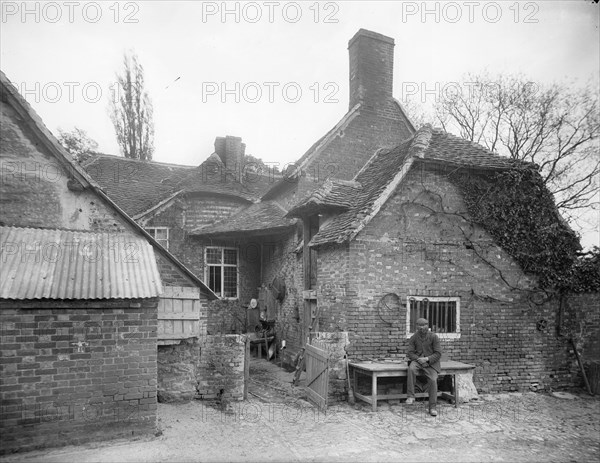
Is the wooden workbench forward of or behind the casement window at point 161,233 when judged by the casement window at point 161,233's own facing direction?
forward

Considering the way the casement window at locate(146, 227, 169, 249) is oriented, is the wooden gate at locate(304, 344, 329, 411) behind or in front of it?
in front

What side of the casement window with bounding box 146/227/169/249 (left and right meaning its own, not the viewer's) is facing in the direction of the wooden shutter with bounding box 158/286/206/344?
front

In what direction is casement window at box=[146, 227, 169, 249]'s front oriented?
toward the camera

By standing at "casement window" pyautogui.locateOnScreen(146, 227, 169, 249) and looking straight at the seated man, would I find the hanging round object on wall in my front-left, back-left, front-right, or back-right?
front-left

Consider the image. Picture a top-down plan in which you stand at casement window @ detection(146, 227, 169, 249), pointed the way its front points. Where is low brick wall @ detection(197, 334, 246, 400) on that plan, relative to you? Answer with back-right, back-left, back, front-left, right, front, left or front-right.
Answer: front
